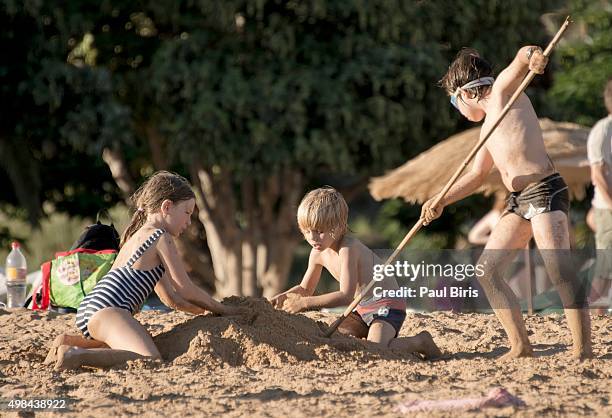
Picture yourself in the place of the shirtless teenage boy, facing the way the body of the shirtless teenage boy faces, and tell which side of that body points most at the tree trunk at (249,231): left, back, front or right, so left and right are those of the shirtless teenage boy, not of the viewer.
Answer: right

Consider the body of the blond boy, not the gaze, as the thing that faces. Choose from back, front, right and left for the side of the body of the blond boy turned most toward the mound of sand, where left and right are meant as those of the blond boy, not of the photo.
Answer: front

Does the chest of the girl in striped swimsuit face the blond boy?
yes

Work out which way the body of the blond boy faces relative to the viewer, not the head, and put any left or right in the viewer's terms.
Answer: facing the viewer and to the left of the viewer

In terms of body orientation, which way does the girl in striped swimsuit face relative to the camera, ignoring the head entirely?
to the viewer's right

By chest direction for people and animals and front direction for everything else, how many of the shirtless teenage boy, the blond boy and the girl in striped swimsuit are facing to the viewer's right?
1

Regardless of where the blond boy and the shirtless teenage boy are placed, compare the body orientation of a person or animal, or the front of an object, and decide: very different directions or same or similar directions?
same or similar directions

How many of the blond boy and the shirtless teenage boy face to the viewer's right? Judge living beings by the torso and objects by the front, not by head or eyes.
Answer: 0

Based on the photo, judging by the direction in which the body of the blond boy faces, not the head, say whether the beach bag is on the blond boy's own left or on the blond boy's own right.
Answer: on the blond boy's own right

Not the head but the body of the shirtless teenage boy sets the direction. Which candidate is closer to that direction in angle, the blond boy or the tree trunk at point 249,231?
the blond boy

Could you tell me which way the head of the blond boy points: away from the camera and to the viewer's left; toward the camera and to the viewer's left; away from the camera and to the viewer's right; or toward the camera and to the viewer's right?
toward the camera and to the viewer's left

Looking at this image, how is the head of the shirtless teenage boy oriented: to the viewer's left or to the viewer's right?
to the viewer's left

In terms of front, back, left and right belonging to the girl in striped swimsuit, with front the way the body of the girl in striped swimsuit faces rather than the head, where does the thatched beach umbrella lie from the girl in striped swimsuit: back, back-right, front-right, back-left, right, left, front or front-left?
front-left

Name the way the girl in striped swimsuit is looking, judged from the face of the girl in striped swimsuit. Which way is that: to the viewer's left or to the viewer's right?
to the viewer's right

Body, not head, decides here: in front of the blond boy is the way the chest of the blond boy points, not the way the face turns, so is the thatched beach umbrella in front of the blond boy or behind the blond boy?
behind
